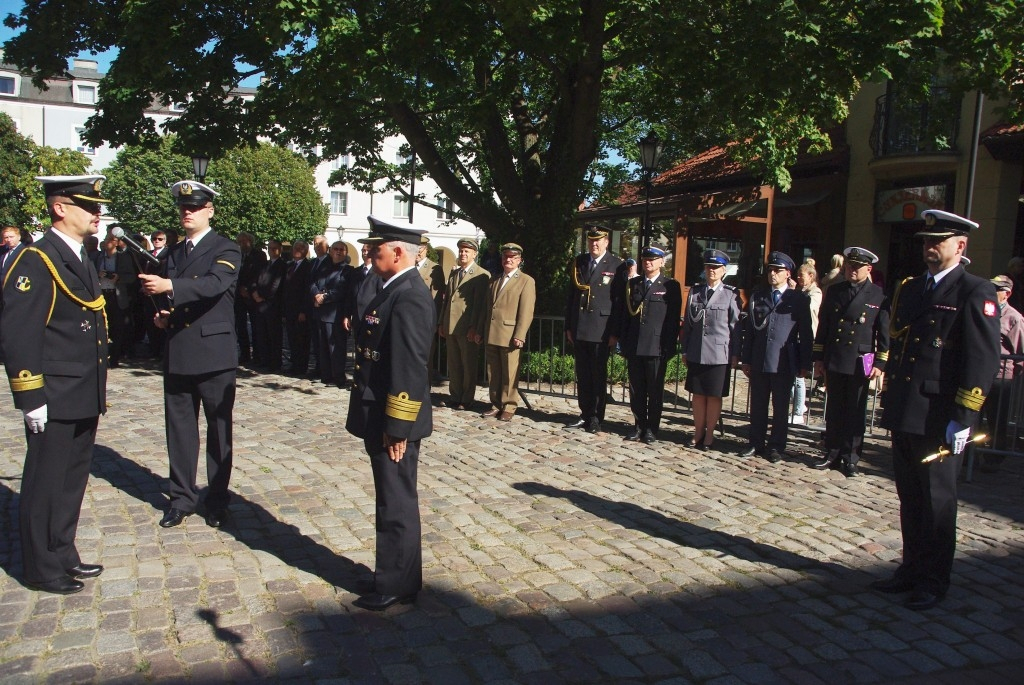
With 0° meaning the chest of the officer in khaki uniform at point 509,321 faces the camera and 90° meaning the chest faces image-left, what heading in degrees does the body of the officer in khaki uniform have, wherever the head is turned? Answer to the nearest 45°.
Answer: approximately 45°

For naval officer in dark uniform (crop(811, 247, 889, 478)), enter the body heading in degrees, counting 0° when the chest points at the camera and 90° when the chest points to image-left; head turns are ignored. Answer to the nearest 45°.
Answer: approximately 45°

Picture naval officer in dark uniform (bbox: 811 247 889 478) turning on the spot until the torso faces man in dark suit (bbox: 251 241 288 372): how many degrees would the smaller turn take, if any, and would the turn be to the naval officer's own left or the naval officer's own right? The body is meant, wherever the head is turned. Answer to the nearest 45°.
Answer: approximately 45° to the naval officer's own right

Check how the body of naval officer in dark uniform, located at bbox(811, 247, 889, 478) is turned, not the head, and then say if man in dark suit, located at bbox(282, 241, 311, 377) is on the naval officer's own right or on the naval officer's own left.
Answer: on the naval officer's own right

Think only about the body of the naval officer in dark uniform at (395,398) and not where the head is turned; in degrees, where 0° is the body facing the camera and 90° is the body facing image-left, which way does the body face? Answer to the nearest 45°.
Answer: approximately 90°

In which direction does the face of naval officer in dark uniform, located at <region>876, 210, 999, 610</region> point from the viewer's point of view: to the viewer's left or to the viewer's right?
to the viewer's left

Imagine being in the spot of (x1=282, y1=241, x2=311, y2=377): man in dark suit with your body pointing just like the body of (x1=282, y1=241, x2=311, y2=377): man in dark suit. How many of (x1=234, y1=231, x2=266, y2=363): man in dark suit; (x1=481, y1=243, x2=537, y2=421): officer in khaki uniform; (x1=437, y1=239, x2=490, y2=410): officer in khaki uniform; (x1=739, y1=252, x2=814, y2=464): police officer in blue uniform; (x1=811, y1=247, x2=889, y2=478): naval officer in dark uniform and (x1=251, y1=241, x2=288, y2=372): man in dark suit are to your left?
4

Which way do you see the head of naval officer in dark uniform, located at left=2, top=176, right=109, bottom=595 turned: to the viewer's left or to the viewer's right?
to the viewer's right
